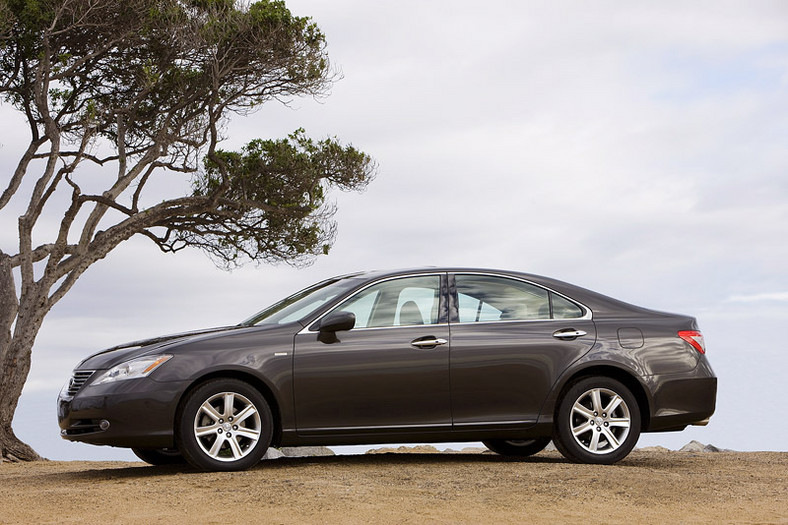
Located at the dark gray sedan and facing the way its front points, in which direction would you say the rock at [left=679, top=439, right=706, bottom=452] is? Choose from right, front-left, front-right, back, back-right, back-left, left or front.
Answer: back-right

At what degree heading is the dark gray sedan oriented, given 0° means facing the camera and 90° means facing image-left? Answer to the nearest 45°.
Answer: approximately 90°

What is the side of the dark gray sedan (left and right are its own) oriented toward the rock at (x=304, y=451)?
right

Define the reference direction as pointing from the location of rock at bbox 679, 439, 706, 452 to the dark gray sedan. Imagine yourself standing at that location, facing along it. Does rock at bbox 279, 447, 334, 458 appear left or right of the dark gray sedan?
right

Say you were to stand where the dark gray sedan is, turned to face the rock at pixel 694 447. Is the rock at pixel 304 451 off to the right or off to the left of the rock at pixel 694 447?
left
